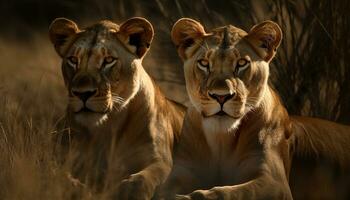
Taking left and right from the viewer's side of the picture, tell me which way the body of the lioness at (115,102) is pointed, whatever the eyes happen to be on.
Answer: facing the viewer and to the left of the viewer
